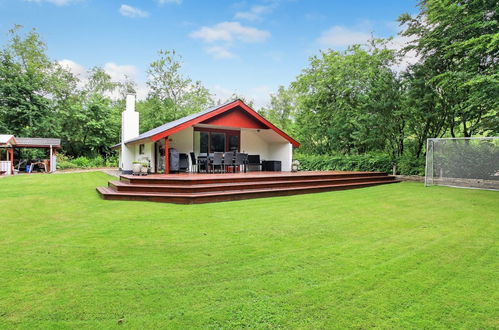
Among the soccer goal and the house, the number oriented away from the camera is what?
0

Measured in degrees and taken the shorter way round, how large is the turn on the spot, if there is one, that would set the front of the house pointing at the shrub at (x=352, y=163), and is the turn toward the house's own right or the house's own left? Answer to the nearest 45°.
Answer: approximately 45° to the house's own left

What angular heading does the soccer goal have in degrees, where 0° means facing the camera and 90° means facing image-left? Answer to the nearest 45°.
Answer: approximately 45°

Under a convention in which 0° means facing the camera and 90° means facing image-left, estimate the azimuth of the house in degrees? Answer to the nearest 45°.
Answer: approximately 315°

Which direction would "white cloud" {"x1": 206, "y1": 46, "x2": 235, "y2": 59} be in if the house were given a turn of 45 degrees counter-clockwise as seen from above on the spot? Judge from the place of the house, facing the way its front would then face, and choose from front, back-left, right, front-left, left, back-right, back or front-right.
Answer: left

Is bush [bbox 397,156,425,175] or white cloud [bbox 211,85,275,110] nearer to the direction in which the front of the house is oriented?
the bush

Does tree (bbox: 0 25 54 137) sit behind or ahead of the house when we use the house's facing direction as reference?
behind

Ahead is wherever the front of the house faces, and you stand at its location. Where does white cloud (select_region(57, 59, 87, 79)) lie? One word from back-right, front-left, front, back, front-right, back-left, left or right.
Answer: back

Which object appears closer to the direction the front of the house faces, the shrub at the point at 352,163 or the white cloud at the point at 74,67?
the shrub

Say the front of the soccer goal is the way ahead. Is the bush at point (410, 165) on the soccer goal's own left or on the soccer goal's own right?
on the soccer goal's own right

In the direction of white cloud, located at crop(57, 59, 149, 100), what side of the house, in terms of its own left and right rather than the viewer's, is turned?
back
